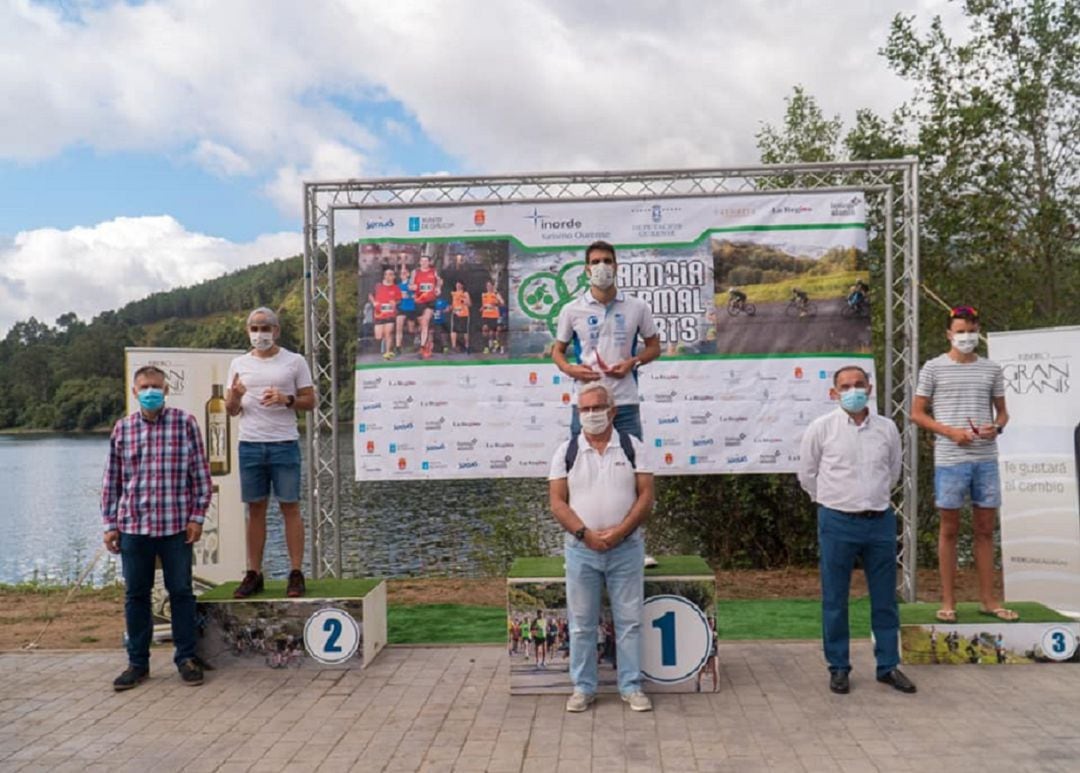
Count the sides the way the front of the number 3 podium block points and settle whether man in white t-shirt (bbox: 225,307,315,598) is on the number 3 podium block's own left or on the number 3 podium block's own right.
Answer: on the number 3 podium block's own right

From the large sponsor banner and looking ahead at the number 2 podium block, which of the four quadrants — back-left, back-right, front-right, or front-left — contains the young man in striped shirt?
back-left

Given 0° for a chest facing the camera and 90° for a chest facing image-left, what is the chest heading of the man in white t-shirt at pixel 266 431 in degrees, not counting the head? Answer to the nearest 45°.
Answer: approximately 0°

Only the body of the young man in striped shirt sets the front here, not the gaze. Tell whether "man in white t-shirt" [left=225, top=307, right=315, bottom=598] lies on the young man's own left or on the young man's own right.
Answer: on the young man's own right

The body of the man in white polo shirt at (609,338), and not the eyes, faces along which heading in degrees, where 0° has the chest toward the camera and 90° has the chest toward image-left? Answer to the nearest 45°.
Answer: approximately 0°

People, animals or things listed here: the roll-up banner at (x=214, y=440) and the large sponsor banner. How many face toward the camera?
2
